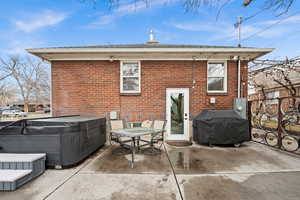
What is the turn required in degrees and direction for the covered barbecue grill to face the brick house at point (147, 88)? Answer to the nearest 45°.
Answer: approximately 90° to its right

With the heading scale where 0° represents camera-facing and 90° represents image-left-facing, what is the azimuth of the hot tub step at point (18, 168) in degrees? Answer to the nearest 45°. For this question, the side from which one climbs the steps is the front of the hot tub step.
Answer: approximately 0°

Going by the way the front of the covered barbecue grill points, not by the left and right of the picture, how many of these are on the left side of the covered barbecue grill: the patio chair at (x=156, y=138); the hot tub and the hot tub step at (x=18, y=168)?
0

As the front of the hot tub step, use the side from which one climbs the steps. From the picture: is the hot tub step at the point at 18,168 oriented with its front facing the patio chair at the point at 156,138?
no

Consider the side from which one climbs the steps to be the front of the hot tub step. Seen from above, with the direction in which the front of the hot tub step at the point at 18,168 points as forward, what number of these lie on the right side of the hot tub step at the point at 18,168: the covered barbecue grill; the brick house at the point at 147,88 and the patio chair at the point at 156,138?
0

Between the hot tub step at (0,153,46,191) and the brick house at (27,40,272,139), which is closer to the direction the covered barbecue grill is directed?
the hot tub step

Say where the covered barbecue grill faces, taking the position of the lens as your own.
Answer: facing the viewer

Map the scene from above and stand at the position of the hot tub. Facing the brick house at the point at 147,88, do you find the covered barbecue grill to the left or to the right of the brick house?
right
